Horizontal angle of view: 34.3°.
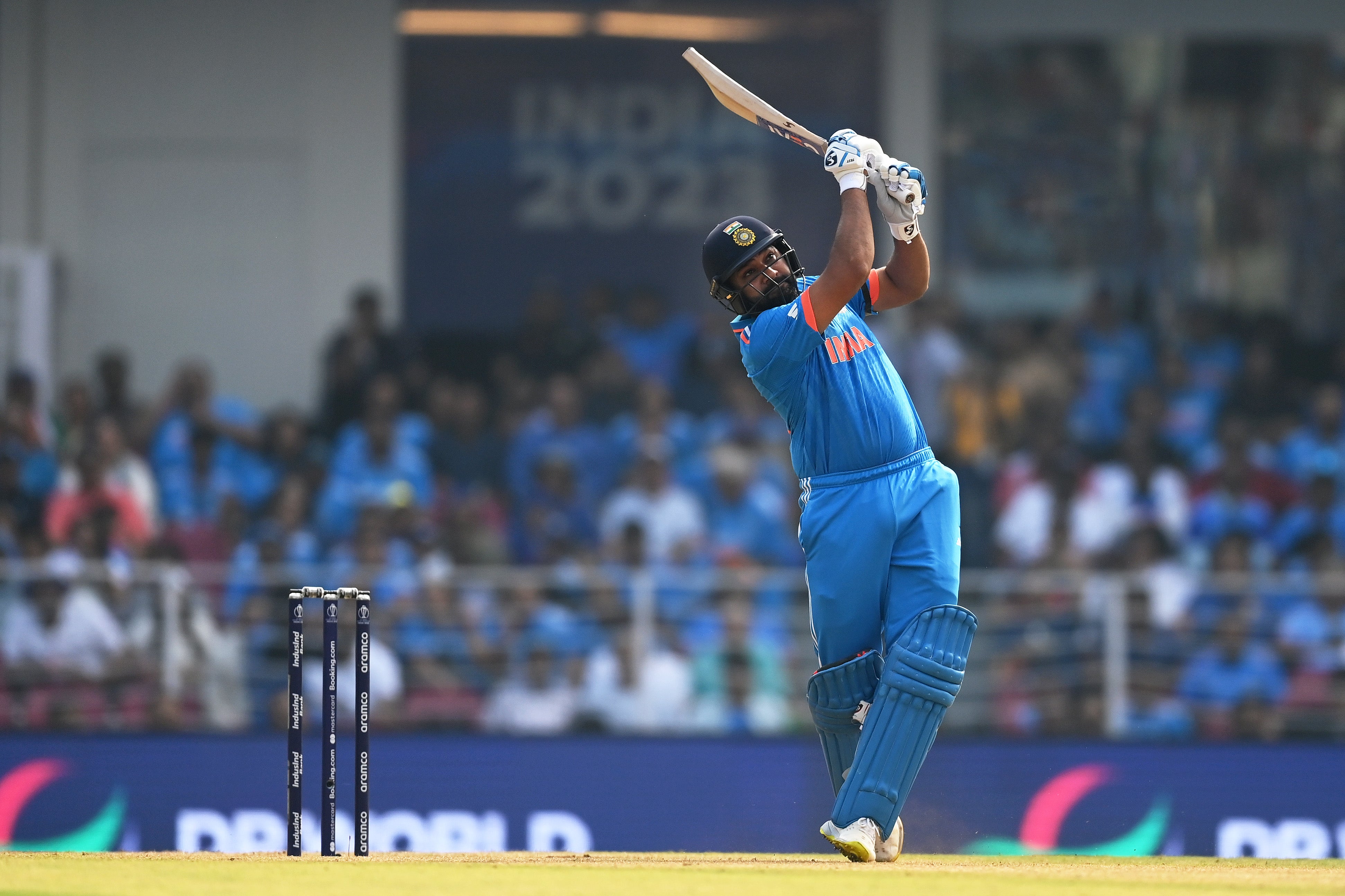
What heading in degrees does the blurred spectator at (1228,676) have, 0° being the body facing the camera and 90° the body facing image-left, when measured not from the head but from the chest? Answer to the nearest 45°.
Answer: approximately 0°

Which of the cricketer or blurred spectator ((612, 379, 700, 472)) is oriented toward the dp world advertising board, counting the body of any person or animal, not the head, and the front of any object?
the blurred spectator

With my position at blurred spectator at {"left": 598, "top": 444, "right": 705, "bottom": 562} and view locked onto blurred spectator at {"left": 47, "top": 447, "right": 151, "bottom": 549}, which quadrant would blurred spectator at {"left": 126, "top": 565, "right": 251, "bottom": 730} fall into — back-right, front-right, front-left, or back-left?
front-left

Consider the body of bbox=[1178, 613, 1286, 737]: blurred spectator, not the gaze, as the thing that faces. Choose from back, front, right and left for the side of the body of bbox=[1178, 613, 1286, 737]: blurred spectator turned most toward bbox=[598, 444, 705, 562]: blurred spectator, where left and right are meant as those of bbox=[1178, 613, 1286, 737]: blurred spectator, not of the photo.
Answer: right

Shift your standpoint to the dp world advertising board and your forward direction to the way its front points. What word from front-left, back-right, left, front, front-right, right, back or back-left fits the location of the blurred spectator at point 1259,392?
back-left

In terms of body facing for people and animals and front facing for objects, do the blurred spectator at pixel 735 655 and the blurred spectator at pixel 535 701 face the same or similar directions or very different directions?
same or similar directions

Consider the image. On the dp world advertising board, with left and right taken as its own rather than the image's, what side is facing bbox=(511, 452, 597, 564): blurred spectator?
back

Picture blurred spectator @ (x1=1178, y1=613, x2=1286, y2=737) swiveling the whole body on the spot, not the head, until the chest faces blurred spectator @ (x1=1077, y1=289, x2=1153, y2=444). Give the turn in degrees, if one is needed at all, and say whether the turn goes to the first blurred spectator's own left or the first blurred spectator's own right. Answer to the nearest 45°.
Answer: approximately 180°

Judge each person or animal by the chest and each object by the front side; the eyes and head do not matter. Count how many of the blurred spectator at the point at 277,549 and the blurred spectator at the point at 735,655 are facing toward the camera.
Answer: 2

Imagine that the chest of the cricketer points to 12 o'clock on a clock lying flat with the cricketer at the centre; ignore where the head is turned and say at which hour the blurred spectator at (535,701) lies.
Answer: The blurred spectator is roughly at 7 o'clock from the cricketer.

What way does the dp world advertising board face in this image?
toward the camera
